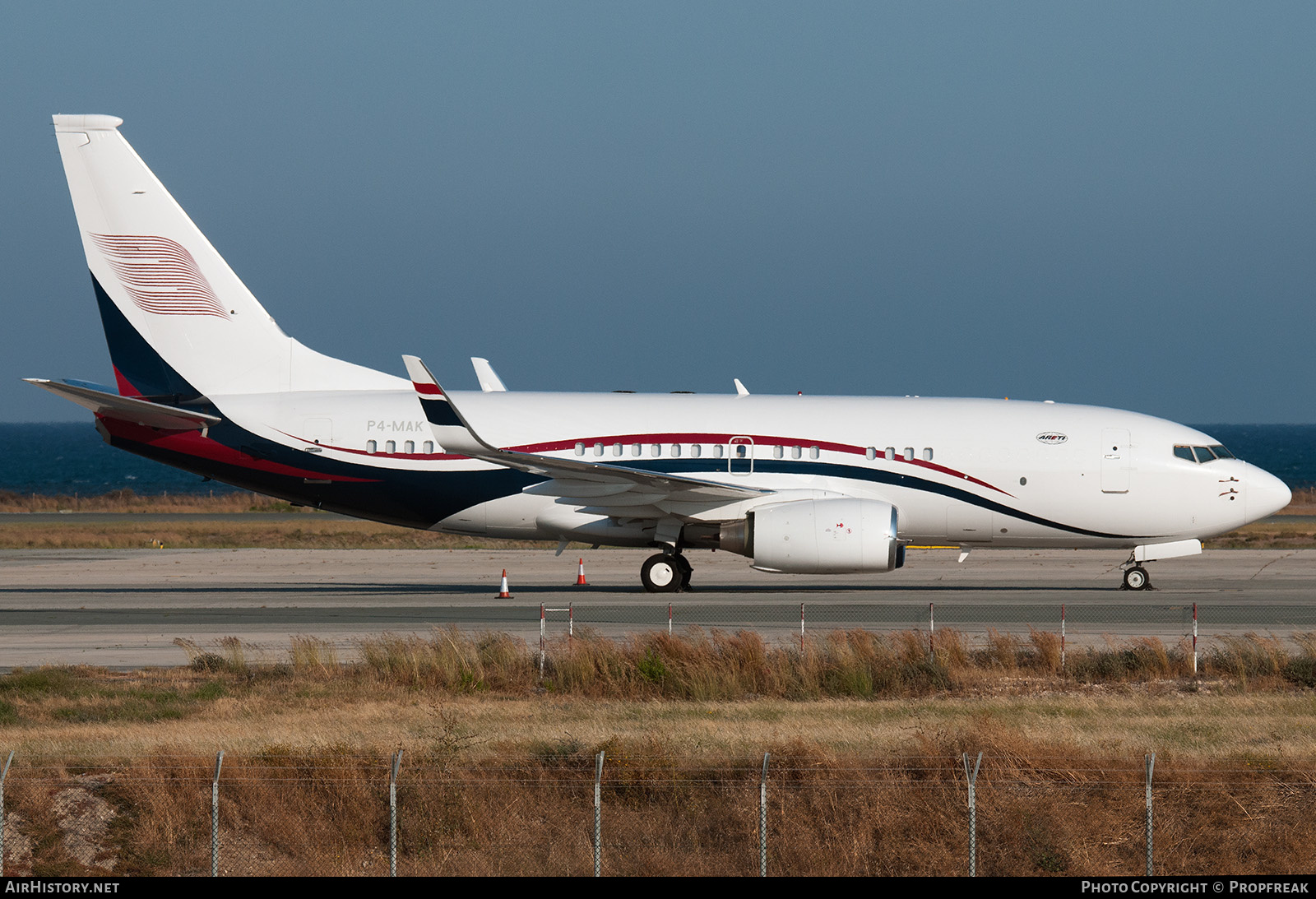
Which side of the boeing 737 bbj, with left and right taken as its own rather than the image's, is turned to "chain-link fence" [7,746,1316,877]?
right

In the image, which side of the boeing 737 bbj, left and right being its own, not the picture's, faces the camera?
right
